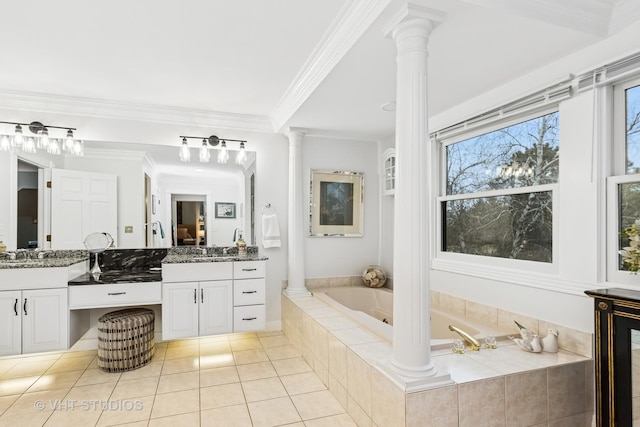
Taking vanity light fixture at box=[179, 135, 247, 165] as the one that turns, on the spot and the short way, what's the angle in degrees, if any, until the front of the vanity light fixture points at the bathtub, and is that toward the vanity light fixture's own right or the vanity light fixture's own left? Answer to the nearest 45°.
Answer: approximately 90° to the vanity light fixture's own left

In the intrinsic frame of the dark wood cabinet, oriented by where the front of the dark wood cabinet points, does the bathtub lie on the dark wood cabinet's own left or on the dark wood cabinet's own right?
on the dark wood cabinet's own right

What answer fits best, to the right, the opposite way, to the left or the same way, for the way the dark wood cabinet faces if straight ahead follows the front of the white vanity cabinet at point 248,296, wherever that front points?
to the right

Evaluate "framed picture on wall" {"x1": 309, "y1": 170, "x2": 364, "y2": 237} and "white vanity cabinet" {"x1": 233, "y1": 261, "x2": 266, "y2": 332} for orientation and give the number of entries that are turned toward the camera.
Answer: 2

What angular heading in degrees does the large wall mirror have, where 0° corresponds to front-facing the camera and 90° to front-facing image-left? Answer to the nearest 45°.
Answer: approximately 0°

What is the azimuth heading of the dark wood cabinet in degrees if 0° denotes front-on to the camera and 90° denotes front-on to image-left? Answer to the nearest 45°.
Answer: approximately 45°
